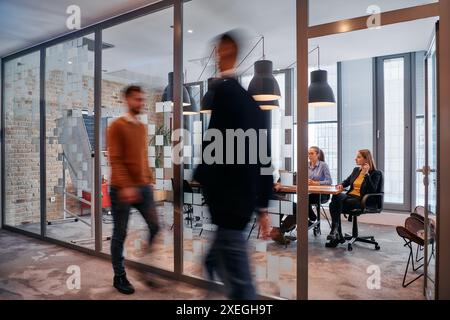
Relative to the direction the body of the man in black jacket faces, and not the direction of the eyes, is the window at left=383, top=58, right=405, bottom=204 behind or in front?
behind

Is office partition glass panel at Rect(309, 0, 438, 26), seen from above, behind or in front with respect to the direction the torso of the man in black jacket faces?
behind

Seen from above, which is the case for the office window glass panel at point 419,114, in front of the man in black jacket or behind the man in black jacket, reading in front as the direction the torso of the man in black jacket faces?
behind

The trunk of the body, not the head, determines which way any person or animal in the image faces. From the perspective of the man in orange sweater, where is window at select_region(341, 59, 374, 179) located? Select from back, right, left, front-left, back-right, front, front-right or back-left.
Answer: left

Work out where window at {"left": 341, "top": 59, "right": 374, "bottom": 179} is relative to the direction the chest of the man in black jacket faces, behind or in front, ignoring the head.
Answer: behind

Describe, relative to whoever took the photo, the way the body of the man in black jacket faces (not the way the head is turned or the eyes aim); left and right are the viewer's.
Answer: facing the viewer and to the left of the viewer

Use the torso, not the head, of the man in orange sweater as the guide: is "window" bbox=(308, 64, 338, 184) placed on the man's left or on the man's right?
on the man's left

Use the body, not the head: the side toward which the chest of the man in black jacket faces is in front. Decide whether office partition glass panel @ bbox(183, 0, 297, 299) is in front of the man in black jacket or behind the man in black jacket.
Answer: behind
